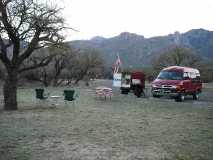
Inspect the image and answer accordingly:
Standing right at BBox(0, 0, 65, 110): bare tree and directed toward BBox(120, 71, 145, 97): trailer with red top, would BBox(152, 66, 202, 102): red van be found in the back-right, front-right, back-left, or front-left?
front-right

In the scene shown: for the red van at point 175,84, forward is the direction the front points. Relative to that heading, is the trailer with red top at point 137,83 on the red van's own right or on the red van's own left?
on the red van's own right
